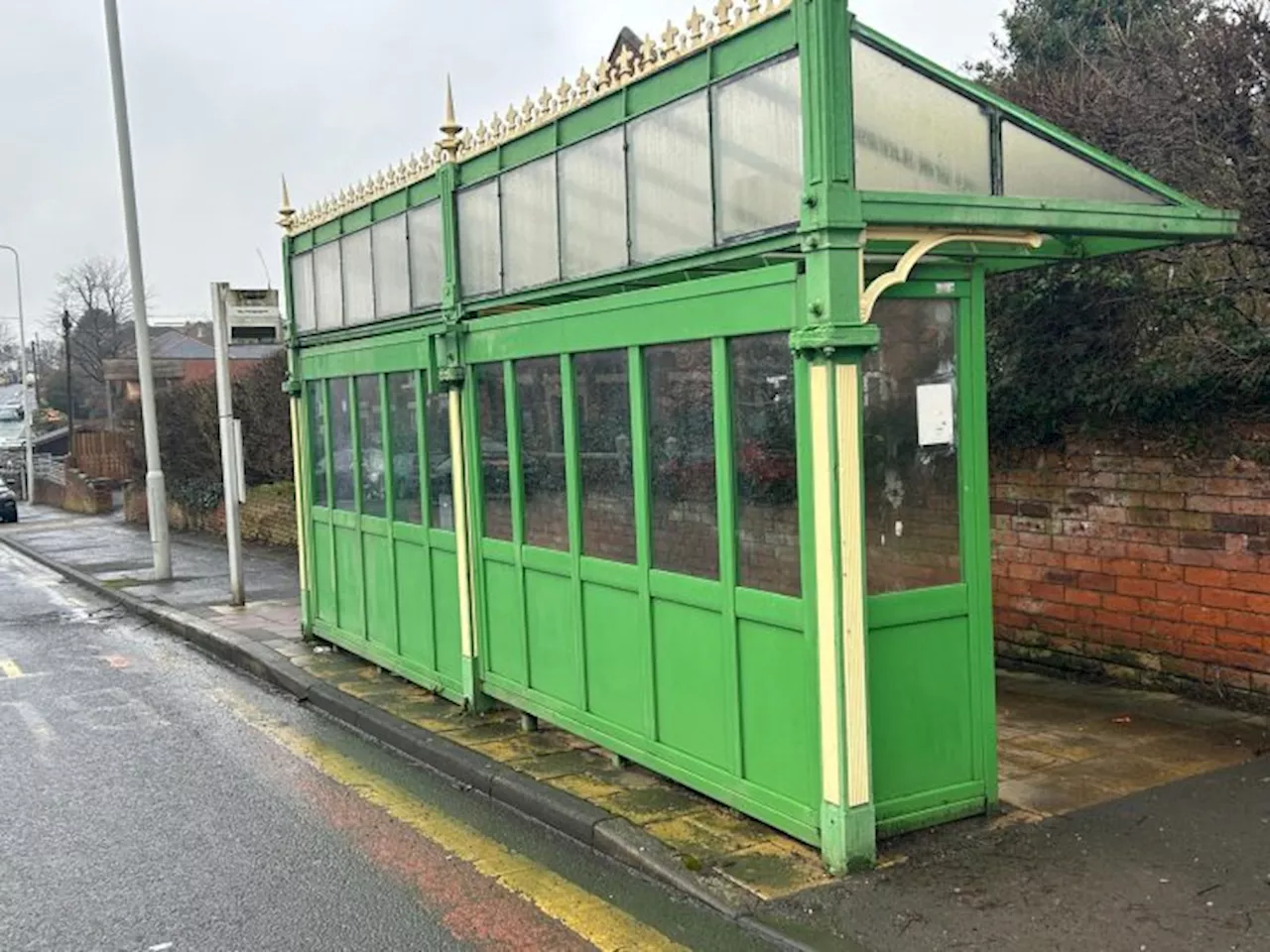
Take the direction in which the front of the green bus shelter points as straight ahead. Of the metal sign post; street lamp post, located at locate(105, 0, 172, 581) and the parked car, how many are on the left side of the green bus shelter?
3

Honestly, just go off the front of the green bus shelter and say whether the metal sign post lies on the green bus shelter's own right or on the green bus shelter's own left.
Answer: on the green bus shelter's own left

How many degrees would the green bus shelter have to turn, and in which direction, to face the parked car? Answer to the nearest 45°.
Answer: approximately 90° to its left
